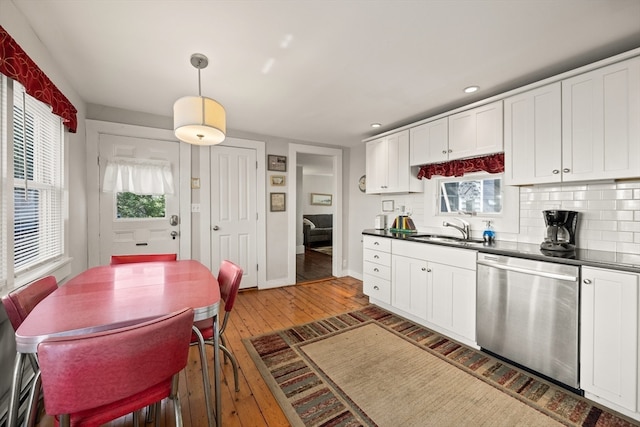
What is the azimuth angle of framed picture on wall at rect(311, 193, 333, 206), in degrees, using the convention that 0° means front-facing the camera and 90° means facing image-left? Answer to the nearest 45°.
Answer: approximately 0°

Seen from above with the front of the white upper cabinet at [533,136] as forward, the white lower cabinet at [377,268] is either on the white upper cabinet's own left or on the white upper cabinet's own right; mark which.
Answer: on the white upper cabinet's own right

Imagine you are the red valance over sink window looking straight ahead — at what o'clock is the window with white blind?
The window with white blind is roughly at 12 o'clock from the red valance over sink window.

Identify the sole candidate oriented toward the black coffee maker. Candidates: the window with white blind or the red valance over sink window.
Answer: the window with white blind

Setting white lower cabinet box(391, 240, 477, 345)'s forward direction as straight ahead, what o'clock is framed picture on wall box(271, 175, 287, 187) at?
The framed picture on wall is roughly at 2 o'clock from the white lower cabinet.

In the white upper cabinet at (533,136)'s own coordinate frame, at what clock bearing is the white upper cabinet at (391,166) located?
the white upper cabinet at (391,166) is roughly at 2 o'clock from the white upper cabinet at (533,136).

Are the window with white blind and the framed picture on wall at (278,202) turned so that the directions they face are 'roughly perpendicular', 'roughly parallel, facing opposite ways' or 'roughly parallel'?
roughly perpendicular
